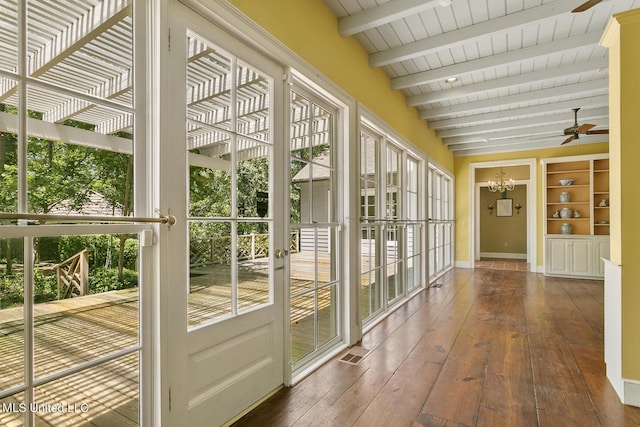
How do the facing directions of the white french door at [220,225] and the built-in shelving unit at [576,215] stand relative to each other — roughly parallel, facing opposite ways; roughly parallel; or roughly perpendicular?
roughly perpendicular

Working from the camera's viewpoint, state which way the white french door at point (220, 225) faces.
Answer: facing the viewer and to the right of the viewer

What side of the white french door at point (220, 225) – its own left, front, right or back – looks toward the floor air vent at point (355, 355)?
left

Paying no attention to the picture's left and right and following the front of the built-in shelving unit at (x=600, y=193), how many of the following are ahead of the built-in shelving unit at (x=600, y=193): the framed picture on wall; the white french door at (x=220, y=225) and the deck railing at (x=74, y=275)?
2

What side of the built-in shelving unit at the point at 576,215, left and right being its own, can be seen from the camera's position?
front

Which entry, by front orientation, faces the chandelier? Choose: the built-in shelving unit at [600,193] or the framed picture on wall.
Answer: the framed picture on wall

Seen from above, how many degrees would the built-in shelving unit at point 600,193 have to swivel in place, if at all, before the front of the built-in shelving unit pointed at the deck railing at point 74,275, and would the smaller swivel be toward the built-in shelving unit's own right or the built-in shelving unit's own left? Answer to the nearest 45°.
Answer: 0° — it already faces it

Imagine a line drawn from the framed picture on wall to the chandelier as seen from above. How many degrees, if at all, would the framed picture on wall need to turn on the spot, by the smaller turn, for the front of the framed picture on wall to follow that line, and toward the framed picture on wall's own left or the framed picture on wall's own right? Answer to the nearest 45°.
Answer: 0° — it already faces it

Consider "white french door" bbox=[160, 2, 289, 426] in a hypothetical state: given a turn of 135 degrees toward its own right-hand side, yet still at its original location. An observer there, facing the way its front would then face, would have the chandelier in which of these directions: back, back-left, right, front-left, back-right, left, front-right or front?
back-right

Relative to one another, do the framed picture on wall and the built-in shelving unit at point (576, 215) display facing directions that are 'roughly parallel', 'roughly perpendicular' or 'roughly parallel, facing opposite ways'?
roughly parallel

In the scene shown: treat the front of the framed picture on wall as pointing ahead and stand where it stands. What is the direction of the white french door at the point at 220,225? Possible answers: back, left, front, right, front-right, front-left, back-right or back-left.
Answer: front

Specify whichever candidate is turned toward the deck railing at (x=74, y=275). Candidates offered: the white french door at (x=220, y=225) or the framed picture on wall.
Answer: the framed picture on wall

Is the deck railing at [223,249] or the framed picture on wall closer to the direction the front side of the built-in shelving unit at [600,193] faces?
the deck railing

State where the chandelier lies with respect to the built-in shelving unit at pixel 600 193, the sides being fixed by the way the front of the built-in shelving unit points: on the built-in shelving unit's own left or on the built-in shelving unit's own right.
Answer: on the built-in shelving unit's own right

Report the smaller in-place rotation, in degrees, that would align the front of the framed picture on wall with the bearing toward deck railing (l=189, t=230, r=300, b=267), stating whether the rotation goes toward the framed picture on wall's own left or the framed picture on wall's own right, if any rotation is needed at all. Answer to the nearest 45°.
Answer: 0° — it already faces it
